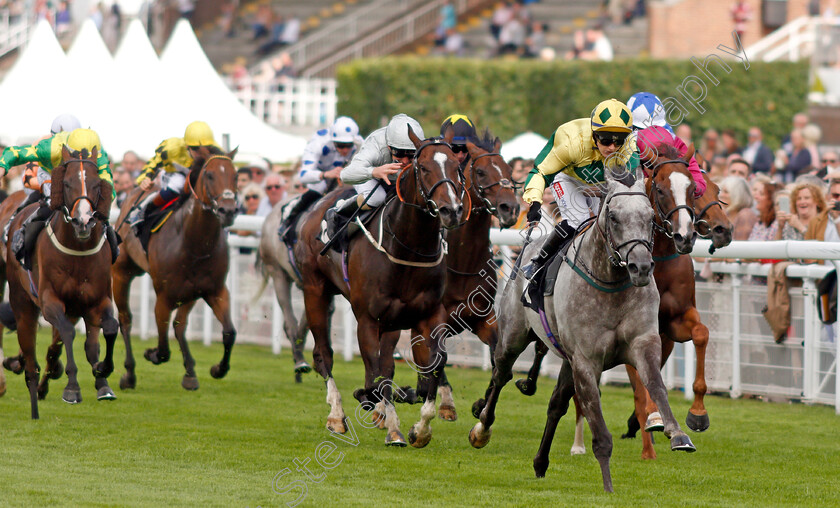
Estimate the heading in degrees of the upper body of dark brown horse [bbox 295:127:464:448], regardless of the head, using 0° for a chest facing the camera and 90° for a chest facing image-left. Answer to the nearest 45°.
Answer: approximately 315°

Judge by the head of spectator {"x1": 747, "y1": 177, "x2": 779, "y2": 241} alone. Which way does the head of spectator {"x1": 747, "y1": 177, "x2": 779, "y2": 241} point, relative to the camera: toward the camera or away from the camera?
toward the camera

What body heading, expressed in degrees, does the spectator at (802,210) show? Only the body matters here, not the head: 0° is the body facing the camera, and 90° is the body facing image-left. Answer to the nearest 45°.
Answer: approximately 45°

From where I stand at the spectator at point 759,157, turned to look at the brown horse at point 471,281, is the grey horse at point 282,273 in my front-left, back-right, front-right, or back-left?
front-right

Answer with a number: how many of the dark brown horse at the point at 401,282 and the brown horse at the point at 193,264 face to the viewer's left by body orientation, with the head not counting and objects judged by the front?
0

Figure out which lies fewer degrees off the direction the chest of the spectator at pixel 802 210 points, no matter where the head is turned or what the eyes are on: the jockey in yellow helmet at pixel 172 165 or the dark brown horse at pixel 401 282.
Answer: the dark brown horse

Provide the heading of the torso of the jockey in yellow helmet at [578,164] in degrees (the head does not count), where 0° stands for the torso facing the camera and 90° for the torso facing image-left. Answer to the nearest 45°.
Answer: approximately 315°

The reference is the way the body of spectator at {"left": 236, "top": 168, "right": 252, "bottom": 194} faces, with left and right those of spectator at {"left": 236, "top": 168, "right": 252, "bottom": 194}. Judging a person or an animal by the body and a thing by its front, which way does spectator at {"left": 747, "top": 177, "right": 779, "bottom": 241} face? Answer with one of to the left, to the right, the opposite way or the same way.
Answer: the same way

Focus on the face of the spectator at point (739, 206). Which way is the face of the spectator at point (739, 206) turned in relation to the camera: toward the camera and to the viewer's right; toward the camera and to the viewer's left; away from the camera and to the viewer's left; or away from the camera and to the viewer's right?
toward the camera and to the viewer's left

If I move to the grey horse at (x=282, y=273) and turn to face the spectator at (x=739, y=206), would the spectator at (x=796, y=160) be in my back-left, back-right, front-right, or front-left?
front-left

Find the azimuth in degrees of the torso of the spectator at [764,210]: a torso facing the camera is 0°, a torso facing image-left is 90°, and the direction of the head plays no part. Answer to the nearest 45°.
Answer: approximately 45°

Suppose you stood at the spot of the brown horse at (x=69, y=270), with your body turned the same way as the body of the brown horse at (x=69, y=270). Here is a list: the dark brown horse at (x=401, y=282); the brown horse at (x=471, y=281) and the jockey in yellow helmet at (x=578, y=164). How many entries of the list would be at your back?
0

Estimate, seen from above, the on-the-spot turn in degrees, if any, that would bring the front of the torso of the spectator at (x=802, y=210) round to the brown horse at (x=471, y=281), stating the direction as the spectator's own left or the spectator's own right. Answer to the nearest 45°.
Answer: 0° — they already face it

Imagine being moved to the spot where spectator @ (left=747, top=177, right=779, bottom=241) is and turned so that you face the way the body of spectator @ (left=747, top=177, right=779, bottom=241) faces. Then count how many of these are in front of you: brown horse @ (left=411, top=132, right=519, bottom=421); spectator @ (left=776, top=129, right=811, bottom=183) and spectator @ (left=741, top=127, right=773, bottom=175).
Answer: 1

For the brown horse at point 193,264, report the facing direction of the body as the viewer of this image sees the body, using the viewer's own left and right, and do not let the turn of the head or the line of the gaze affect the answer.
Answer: facing the viewer and to the right of the viewer

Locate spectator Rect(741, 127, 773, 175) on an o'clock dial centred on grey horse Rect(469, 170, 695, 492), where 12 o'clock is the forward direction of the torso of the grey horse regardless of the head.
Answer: The spectator is roughly at 8 o'clock from the grey horse.
